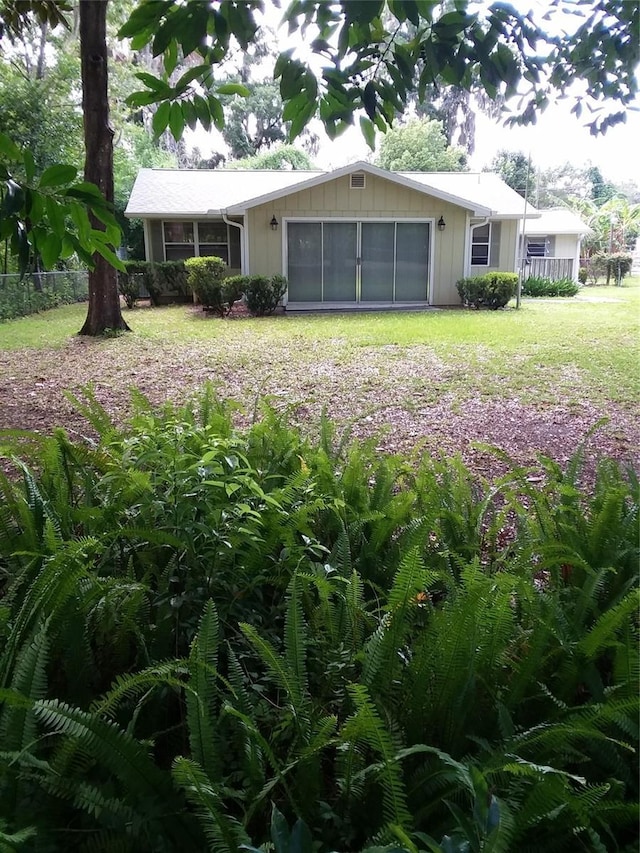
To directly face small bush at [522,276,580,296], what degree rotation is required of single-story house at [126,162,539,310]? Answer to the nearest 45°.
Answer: approximately 135° to its left

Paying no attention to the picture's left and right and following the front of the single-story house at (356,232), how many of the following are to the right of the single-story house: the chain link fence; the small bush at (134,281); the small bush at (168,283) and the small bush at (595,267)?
3

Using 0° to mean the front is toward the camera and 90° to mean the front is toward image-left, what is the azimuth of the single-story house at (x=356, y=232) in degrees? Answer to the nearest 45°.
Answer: approximately 0°

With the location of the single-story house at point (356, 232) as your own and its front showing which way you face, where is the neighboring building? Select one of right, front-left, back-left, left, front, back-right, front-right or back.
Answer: back-left

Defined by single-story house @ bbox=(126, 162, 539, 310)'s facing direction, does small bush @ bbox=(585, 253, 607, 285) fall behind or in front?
behind

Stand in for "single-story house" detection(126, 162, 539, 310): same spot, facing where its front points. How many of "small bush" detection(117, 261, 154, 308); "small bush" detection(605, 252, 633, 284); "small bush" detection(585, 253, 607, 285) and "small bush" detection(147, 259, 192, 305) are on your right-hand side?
2

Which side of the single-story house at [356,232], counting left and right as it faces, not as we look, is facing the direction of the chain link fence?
right

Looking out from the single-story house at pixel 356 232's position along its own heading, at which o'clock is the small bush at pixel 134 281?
The small bush is roughly at 3 o'clock from the single-story house.

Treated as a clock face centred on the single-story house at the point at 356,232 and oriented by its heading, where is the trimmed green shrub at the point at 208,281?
The trimmed green shrub is roughly at 2 o'clock from the single-story house.

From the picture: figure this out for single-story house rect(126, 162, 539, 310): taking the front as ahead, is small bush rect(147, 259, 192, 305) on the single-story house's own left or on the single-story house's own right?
on the single-story house's own right

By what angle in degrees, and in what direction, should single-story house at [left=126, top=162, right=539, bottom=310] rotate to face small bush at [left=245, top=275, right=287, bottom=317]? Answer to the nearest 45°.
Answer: approximately 45° to its right

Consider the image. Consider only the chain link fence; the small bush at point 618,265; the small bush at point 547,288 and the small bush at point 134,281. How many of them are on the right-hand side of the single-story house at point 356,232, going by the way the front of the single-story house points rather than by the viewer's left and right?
2
